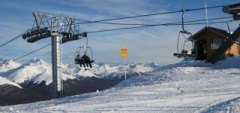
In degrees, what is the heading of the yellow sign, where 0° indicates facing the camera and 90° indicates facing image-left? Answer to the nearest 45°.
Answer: approximately 0°

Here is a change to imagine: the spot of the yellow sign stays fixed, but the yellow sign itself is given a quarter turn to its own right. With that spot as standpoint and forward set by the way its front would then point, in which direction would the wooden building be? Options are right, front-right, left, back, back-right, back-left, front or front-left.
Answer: back-right
